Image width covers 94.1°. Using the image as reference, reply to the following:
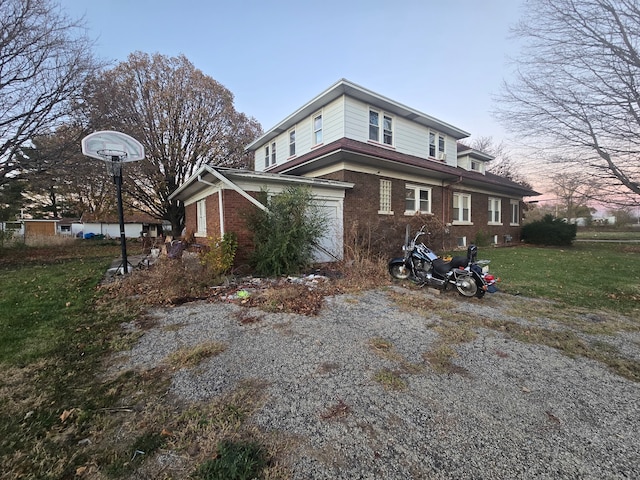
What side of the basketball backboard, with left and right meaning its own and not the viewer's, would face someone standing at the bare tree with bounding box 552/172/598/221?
left

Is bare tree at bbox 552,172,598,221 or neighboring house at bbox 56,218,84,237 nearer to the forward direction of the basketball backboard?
the bare tree

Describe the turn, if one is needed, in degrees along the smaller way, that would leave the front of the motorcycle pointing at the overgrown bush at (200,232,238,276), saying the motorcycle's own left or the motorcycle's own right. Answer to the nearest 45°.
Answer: approximately 45° to the motorcycle's own left

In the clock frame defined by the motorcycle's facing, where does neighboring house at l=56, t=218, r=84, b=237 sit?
The neighboring house is roughly at 11 o'clock from the motorcycle.

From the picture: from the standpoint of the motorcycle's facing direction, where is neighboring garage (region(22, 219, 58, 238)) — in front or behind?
in front

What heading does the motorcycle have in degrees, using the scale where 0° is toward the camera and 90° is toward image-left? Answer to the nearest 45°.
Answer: approximately 135°

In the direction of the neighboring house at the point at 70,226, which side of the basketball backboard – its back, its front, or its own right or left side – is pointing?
back

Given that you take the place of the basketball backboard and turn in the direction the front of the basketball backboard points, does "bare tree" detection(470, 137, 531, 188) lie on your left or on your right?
on your left
